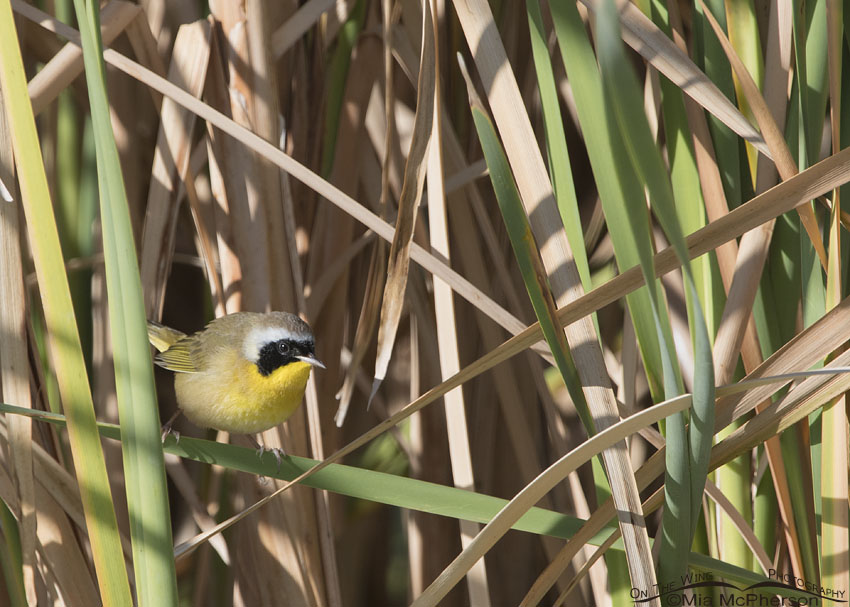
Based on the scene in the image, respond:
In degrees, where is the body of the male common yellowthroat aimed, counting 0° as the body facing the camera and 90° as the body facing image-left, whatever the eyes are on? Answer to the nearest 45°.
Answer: approximately 315°
